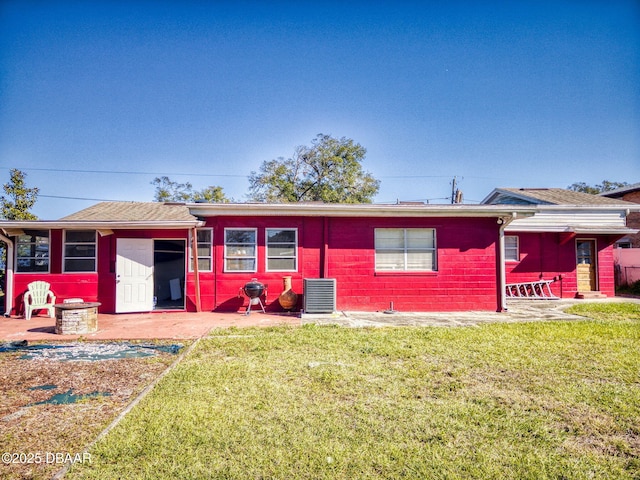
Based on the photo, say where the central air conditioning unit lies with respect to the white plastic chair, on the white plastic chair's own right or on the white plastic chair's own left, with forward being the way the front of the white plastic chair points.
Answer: on the white plastic chair's own left

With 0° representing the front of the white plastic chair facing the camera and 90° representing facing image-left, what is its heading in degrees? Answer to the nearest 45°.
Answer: approximately 0°

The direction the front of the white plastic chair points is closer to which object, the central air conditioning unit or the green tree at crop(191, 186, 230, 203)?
the central air conditioning unit

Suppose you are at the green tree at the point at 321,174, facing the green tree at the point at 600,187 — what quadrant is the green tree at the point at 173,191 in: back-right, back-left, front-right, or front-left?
back-left

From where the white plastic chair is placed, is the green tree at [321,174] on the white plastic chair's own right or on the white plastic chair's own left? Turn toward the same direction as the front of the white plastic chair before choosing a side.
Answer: on the white plastic chair's own left
